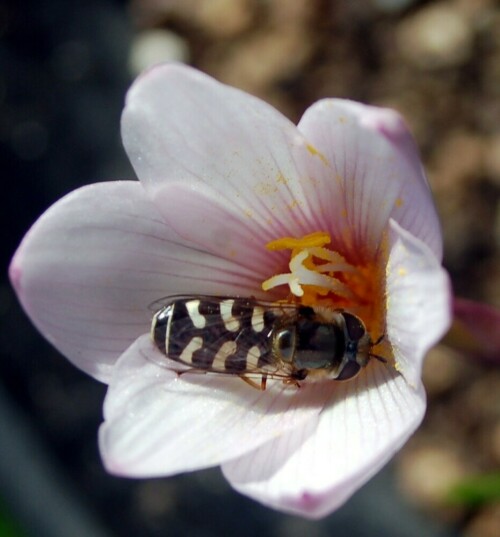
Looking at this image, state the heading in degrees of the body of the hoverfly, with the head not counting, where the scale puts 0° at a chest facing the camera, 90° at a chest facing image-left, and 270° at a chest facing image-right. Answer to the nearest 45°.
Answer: approximately 270°
